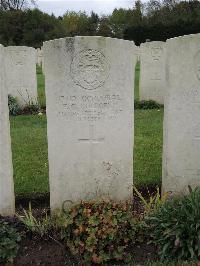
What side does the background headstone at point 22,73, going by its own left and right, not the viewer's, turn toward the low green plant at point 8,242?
front

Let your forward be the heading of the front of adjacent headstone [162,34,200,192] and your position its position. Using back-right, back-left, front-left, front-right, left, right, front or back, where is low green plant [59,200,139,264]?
front-right

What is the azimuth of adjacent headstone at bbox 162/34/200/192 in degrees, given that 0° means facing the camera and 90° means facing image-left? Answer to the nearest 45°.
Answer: approximately 0°

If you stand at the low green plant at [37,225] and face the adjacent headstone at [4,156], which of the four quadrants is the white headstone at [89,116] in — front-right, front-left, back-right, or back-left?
back-right

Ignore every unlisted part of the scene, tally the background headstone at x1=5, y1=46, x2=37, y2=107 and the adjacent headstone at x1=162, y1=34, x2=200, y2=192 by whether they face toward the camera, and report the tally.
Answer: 2

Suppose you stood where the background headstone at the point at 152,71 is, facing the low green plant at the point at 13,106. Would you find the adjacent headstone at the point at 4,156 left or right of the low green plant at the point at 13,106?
left

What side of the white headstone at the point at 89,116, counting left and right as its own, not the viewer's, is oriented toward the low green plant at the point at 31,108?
back

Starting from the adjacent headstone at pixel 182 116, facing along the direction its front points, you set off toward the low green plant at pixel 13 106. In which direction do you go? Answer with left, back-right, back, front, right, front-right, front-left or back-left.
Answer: back-right

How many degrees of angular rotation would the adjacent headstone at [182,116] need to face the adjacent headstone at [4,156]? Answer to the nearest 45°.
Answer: approximately 45° to its right

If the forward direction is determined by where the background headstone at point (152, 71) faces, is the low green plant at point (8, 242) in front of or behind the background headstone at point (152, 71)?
in front

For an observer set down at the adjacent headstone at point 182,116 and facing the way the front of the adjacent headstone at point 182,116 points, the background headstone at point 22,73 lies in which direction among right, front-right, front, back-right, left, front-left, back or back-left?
back-right

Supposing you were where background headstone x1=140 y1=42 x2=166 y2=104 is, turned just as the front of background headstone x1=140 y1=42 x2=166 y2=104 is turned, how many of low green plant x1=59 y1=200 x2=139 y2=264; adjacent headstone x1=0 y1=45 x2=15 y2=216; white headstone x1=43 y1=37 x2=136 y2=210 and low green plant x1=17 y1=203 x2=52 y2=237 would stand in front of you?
4
